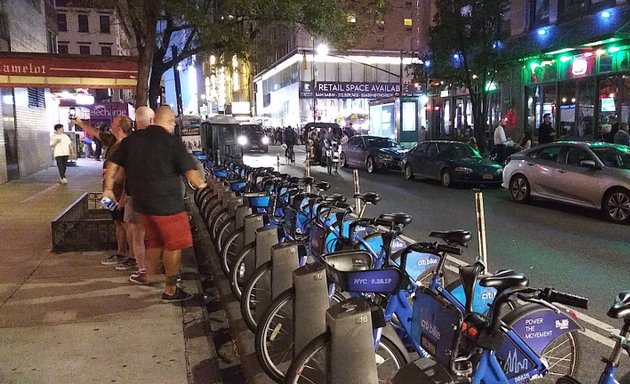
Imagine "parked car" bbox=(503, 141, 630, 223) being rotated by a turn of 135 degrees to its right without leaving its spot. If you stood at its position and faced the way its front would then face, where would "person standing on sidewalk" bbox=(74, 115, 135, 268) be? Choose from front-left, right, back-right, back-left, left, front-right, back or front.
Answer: front-left

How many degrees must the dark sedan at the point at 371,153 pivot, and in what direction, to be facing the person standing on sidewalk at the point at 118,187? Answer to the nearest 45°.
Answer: approximately 45° to its right

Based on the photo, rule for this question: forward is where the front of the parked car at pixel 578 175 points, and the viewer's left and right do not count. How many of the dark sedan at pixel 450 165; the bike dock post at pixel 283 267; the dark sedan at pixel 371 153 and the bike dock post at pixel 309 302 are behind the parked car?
2

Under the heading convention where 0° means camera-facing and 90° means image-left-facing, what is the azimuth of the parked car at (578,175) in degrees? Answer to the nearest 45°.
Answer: approximately 315°

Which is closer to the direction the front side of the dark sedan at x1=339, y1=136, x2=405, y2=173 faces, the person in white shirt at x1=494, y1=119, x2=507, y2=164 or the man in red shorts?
the person in white shirt

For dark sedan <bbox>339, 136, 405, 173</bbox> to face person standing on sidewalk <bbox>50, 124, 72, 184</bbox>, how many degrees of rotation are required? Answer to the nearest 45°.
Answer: approximately 90° to its right

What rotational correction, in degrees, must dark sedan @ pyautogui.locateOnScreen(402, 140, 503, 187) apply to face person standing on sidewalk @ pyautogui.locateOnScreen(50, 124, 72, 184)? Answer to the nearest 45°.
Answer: approximately 135° to its right

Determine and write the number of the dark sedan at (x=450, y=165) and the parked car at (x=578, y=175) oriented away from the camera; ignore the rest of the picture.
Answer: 0

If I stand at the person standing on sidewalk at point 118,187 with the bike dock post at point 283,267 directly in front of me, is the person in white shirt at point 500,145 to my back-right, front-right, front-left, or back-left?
back-left

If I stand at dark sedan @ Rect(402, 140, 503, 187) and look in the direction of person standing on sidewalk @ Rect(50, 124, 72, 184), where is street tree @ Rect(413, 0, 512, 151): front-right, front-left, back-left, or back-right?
back-right
